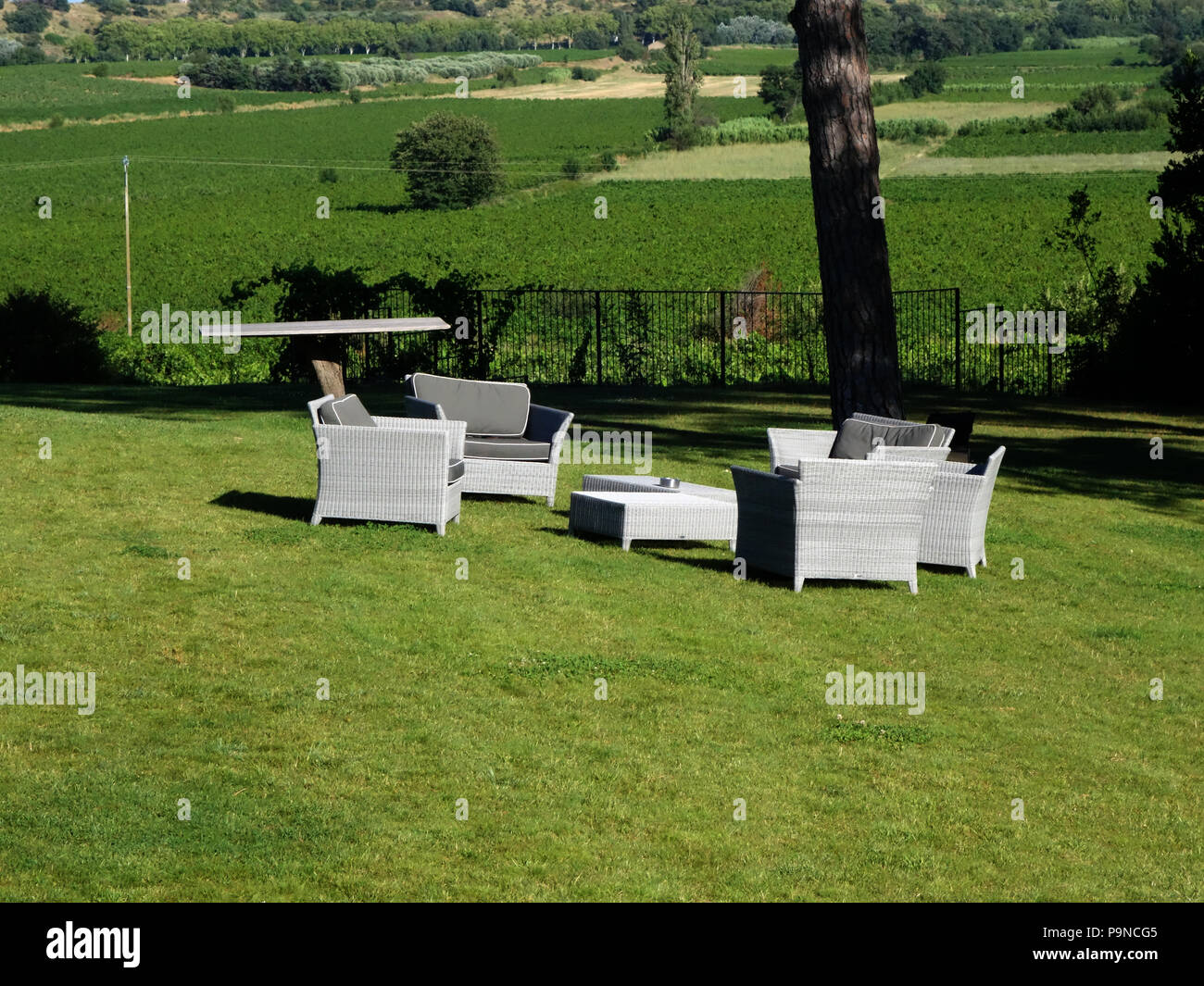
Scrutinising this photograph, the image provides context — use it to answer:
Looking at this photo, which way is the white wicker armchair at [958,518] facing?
to the viewer's left

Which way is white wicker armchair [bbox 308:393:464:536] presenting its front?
to the viewer's right

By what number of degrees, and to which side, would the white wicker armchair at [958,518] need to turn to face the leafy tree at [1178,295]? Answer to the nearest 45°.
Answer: approximately 90° to its right

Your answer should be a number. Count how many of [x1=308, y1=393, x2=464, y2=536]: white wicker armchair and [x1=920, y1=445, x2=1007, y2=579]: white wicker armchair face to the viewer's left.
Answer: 1

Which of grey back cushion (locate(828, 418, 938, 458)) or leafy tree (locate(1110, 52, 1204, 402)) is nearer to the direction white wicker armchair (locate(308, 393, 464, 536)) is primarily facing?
the grey back cushion

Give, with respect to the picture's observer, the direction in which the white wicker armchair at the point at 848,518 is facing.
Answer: facing away from the viewer and to the left of the viewer

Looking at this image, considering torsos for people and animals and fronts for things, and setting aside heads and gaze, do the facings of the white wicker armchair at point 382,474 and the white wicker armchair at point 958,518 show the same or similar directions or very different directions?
very different directions
